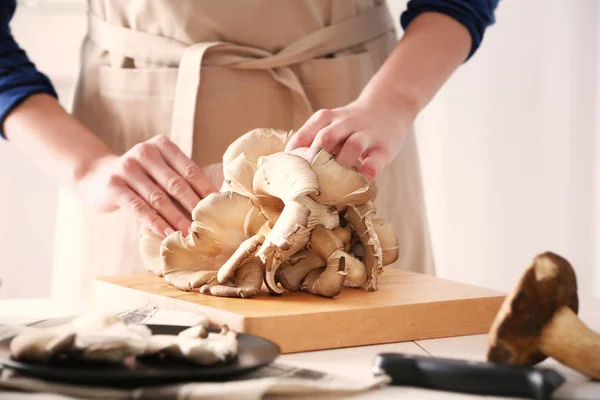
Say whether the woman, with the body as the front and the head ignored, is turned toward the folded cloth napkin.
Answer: yes

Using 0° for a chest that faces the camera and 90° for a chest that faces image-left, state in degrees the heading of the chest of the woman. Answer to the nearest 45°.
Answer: approximately 0°

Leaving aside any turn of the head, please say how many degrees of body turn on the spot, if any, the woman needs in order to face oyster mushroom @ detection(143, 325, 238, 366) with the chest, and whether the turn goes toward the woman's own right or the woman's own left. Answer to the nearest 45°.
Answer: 0° — they already face it
